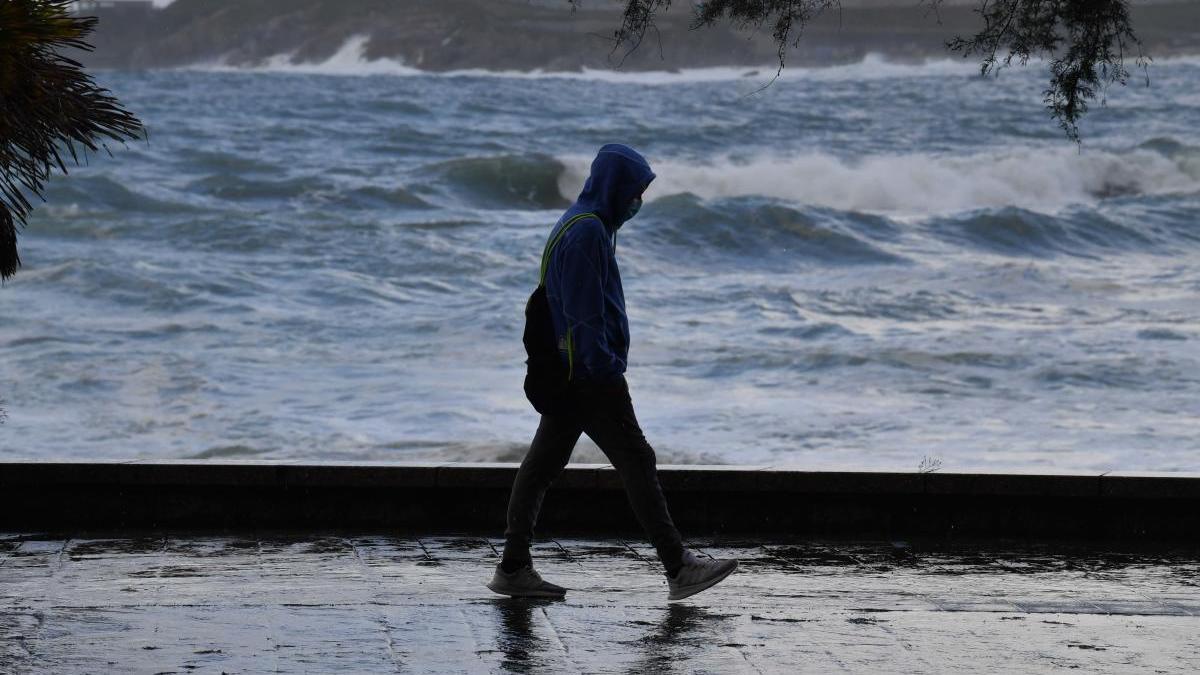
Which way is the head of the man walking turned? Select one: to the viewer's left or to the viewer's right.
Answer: to the viewer's right

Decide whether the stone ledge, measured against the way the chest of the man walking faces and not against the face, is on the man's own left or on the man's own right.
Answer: on the man's own left

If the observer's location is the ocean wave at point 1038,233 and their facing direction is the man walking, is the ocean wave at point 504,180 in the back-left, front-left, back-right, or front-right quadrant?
back-right

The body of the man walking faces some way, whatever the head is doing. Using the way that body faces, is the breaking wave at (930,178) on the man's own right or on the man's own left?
on the man's own left

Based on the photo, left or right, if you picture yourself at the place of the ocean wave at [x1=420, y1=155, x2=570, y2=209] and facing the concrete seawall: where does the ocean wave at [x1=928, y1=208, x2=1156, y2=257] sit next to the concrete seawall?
left

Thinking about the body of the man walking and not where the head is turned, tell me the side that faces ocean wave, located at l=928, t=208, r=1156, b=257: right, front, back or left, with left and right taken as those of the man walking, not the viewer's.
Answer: left

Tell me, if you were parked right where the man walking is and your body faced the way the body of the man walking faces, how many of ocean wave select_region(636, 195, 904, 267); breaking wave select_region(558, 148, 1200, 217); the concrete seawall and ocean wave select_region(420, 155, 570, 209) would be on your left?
4

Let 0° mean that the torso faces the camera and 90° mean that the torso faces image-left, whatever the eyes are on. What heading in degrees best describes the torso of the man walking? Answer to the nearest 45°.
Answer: approximately 270°

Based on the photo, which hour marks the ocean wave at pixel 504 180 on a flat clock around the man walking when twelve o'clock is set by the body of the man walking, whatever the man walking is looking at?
The ocean wave is roughly at 9 o'clock from the man walking.
